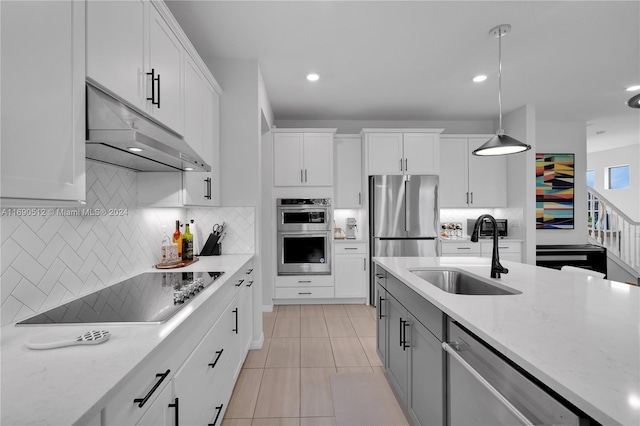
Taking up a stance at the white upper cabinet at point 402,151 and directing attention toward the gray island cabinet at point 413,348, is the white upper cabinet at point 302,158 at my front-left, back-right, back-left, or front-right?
front-right

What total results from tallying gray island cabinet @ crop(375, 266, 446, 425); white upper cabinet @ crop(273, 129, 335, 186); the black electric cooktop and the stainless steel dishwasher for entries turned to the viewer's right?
1

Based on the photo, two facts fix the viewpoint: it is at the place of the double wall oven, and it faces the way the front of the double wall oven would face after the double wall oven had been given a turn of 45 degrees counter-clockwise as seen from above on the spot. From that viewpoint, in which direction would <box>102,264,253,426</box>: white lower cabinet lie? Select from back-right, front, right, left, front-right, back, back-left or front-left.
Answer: front-right

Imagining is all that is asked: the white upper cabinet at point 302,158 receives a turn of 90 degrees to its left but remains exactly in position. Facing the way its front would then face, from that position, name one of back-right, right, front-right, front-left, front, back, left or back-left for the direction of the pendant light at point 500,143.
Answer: front-right

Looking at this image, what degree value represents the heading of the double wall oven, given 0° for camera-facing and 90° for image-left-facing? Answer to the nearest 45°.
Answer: approximately 0°

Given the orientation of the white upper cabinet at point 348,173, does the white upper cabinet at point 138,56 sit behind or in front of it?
in front

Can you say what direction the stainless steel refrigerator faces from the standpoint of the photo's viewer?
facing the viewer

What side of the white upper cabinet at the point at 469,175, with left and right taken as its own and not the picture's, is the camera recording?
front

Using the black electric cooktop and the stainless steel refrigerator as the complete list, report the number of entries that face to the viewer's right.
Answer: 1

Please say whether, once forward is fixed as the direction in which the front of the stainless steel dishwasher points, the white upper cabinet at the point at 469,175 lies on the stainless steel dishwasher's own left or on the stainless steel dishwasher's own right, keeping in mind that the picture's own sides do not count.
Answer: on the stainless steel dishwasher's own right

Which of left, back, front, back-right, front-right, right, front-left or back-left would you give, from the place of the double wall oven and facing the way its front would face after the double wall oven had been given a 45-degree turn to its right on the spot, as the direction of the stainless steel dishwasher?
front-left

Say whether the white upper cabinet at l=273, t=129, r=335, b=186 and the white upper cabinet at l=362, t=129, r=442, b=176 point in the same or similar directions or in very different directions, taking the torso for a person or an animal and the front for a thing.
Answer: same or similar directions

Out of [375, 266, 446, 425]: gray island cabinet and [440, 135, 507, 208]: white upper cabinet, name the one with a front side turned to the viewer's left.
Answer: the gray island cabinet

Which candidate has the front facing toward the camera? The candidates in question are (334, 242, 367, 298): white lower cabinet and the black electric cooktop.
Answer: the white lower cabinet

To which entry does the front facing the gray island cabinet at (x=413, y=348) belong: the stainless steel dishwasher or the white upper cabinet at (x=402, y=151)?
the white upper cabinet

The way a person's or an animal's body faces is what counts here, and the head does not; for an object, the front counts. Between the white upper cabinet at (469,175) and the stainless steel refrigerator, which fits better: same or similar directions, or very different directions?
same or similar directions

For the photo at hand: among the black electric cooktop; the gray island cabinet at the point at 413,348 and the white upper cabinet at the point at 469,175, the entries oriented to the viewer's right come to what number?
1

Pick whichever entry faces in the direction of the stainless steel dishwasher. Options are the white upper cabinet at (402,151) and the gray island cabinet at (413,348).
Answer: the white upper cabinet

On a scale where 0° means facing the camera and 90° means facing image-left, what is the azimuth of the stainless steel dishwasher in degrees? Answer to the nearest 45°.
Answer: approximately 45°

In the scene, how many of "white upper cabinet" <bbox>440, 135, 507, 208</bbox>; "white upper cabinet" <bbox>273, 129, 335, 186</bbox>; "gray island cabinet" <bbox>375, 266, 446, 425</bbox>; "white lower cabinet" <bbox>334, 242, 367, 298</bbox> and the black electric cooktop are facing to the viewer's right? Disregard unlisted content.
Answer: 1

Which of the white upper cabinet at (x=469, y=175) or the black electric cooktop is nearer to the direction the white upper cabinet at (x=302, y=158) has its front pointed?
the black electric cooktop

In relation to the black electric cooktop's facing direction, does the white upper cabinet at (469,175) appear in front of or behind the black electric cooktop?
in front

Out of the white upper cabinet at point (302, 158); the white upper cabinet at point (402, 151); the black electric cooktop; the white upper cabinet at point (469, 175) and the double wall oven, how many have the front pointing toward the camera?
4
